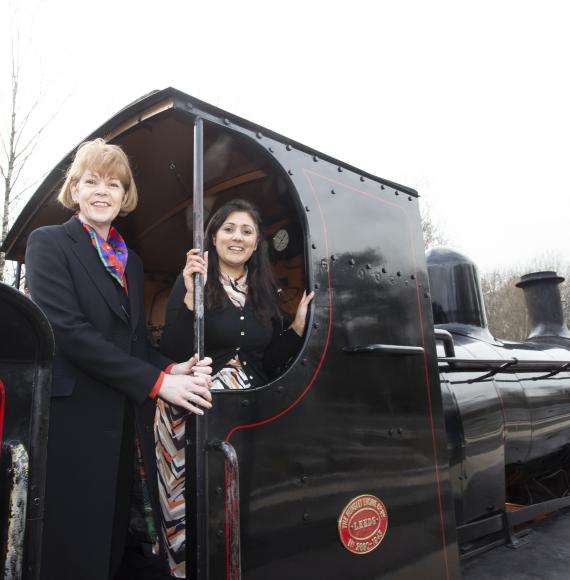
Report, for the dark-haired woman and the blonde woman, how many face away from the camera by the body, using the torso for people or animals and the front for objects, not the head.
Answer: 0

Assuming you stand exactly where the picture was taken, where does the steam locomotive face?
facing away from the viewer and to the right of the viewer

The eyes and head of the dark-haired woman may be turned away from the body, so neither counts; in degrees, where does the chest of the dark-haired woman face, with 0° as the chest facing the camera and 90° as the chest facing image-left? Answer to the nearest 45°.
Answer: approximately 0°

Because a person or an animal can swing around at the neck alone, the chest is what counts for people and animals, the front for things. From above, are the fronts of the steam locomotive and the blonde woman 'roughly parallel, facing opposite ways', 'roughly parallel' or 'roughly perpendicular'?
roughly perpendicular

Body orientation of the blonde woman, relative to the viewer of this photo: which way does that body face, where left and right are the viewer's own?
facing the viewer and to the right of the viewer
